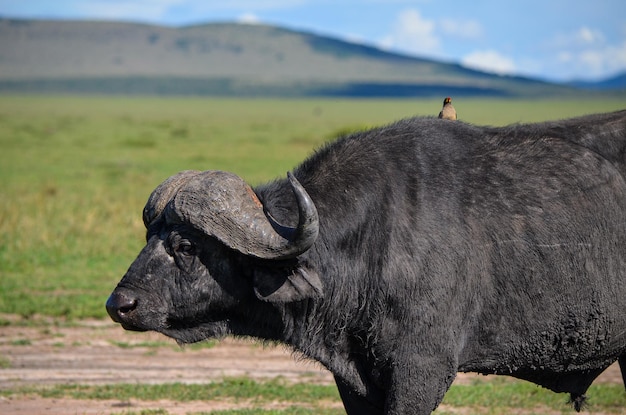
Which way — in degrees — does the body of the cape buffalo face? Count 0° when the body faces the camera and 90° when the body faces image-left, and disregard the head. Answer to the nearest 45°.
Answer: approximately 90°
